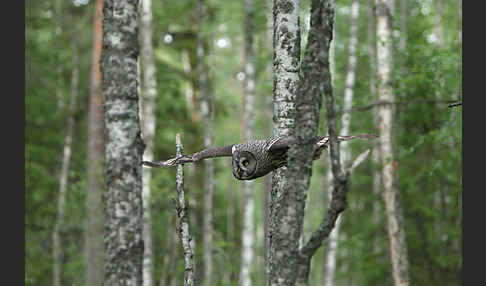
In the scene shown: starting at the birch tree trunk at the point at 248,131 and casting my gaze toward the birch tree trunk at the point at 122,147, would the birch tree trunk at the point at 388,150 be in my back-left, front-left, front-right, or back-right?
front-left

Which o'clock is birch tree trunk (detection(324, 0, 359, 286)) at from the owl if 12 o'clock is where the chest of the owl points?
The birch tree trunk is roughly at 5 o'clock from the owl.

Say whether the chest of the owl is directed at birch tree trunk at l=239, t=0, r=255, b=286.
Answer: no

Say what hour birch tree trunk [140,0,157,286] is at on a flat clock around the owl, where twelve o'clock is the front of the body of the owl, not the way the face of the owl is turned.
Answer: The birch tree trunk is roughly at 4 o'clock from the owl.

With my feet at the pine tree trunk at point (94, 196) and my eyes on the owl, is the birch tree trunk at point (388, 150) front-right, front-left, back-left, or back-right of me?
front-left

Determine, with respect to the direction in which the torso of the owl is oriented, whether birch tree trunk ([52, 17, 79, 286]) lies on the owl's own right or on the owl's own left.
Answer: on the owl's own right

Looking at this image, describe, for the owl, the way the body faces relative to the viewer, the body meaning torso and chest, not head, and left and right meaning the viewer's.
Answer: facing the viewer and to the left of the viewer

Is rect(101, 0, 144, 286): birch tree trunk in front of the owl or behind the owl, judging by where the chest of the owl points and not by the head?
in front

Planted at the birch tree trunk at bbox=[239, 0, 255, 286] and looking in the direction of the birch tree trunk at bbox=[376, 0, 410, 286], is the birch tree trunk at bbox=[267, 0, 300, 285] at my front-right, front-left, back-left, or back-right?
front-right

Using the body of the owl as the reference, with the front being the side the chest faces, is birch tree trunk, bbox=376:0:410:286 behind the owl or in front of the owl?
behind

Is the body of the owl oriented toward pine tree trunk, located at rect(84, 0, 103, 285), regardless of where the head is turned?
no
